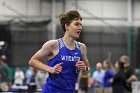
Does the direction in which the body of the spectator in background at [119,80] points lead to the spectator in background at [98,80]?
yes

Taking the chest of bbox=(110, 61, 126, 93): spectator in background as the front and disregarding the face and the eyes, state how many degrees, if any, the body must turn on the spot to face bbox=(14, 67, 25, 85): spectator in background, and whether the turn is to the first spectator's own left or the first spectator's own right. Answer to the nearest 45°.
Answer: approximately 45° to the first spectator's own right
